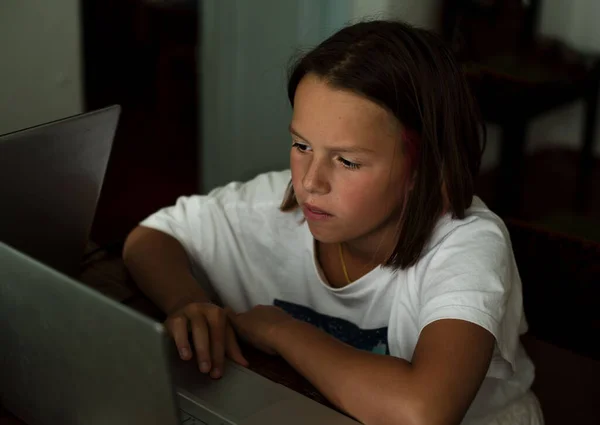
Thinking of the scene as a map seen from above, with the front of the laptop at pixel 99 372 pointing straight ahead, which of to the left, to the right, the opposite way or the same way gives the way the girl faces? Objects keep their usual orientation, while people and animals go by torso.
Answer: the opposite way

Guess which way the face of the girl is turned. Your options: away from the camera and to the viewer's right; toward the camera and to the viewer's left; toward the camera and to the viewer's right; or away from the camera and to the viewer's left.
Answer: toward the camera and to the viewer's left

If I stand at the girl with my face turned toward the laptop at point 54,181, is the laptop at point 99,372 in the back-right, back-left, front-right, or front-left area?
front-left

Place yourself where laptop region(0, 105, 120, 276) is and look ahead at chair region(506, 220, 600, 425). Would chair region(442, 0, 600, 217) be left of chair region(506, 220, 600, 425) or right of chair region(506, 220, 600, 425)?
left

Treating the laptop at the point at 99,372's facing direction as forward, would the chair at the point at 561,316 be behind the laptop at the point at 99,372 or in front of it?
in front

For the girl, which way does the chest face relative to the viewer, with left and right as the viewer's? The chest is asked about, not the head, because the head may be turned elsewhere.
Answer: facing the viewer and to the left of the viewer

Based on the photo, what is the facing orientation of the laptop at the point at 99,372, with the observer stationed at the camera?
facing away from the viewer and to the right of the viewer

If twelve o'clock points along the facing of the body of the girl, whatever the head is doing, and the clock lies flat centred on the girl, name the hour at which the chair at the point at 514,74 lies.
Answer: The chair is roughly at 5 o'clock from the girl.
